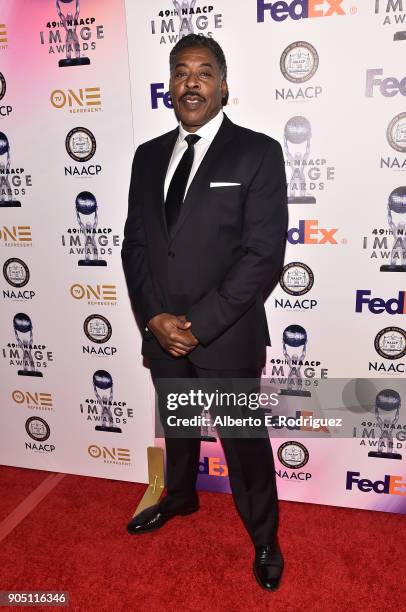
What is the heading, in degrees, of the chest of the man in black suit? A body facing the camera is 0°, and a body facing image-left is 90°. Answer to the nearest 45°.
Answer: approximately 45°
